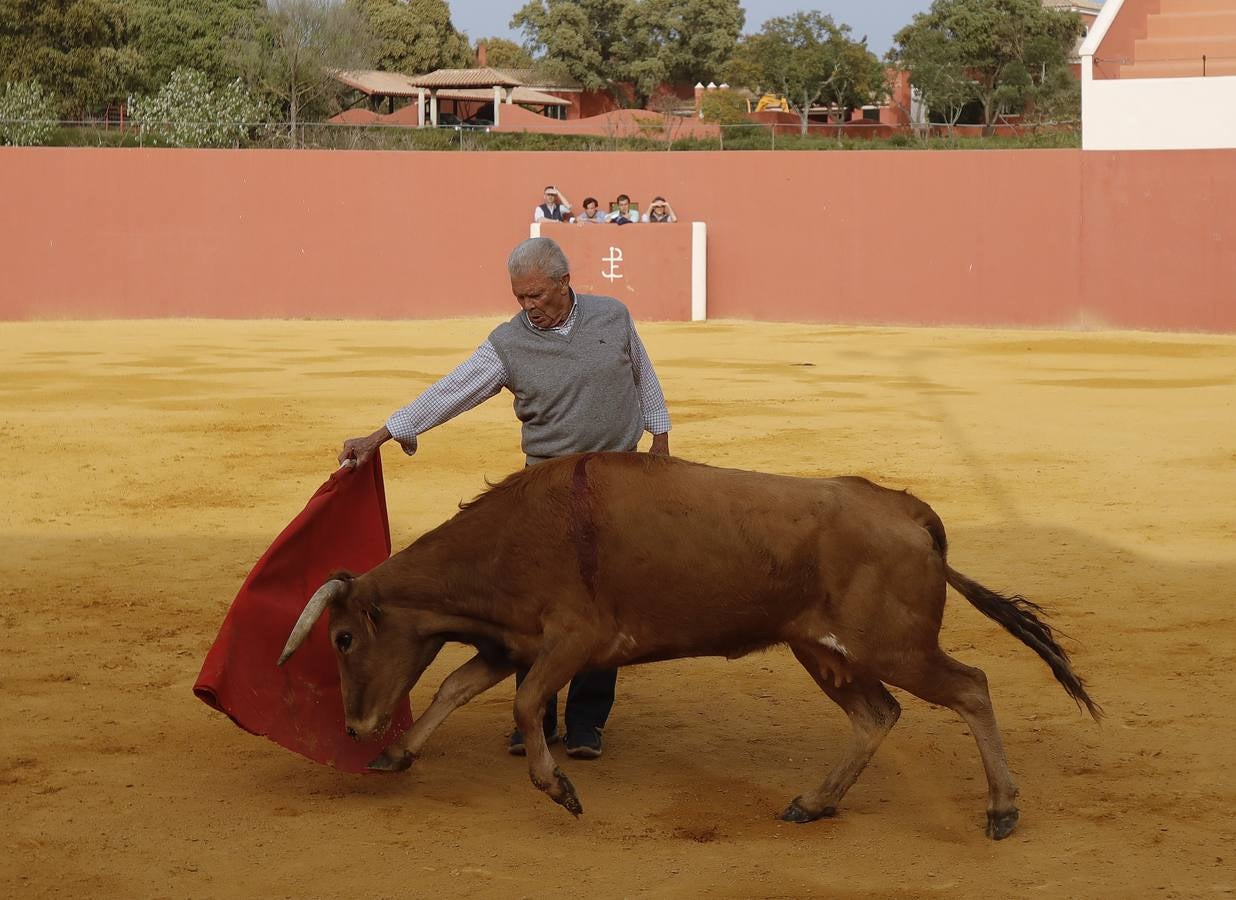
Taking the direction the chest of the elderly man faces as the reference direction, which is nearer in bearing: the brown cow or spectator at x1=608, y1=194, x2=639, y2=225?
the brown cow

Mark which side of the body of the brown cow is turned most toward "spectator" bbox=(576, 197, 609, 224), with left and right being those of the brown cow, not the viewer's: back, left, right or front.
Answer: right

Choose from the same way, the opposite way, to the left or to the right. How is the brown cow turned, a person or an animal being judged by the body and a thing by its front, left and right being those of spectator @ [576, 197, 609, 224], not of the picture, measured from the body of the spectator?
to the right

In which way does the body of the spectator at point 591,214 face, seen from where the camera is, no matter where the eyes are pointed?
toward the camera

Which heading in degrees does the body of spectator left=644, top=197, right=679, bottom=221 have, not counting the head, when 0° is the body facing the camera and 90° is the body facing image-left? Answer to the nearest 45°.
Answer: approximately 0°

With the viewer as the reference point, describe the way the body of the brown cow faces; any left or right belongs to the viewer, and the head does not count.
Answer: facing to the left of the viewer

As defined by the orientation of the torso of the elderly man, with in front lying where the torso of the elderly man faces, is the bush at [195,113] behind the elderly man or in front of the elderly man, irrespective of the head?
behind

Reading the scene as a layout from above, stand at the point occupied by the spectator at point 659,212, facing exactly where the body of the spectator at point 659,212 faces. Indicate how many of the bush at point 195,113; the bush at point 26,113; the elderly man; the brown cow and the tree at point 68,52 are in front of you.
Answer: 2

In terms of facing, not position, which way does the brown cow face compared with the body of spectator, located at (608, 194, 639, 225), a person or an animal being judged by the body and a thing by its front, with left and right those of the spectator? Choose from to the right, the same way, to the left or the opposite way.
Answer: to the right

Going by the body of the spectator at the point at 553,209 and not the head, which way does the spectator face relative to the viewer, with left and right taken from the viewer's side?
facing the viewer

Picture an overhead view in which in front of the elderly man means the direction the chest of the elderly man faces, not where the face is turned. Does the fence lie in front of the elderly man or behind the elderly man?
behind

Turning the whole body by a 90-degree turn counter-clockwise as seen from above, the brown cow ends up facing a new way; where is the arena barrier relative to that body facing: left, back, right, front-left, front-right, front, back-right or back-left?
back

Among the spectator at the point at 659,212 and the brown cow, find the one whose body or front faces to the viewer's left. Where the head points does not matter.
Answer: the brown cow

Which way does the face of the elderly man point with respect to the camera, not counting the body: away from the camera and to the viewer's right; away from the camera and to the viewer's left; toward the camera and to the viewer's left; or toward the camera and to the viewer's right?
toward the camera and to the viewer's left

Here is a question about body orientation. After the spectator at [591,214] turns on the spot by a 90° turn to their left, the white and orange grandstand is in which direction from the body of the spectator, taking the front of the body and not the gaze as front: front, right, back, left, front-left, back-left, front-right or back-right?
front

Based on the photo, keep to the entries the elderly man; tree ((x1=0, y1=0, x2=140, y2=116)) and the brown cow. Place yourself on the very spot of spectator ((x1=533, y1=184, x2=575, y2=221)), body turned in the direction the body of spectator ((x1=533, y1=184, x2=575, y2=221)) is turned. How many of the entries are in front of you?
2
